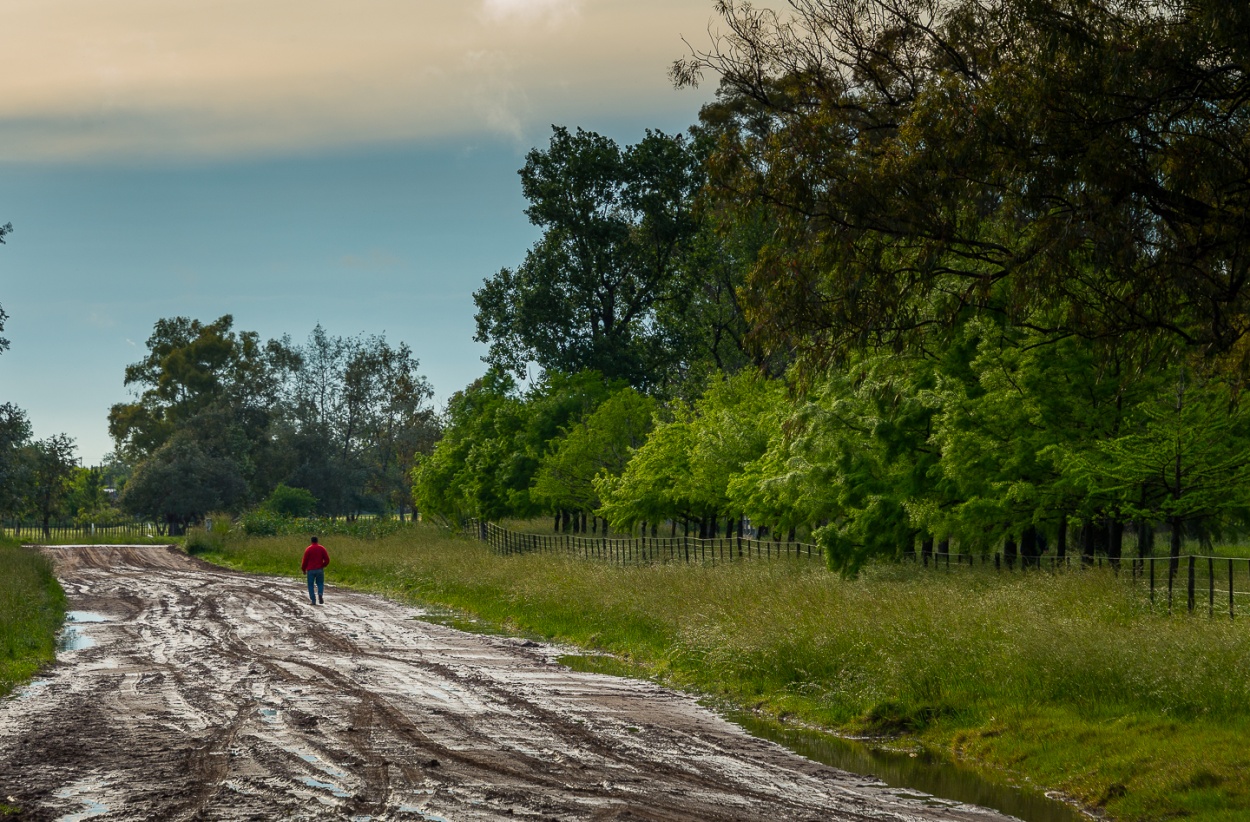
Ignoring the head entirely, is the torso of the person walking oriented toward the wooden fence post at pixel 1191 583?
no

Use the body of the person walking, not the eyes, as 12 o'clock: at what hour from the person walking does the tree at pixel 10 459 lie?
The tree is roughly at 11 o'clock from the person walking.

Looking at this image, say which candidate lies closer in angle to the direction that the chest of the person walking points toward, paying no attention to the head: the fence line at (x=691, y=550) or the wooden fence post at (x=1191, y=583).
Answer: the fence line

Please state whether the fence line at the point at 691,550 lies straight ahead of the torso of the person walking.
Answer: no

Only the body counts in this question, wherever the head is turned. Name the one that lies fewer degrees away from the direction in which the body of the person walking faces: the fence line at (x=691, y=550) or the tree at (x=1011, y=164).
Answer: the fence line

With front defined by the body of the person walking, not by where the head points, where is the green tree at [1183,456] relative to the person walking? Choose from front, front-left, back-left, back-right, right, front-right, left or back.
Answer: back-right

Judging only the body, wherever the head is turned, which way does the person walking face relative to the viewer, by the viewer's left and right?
facing away from the viewer
